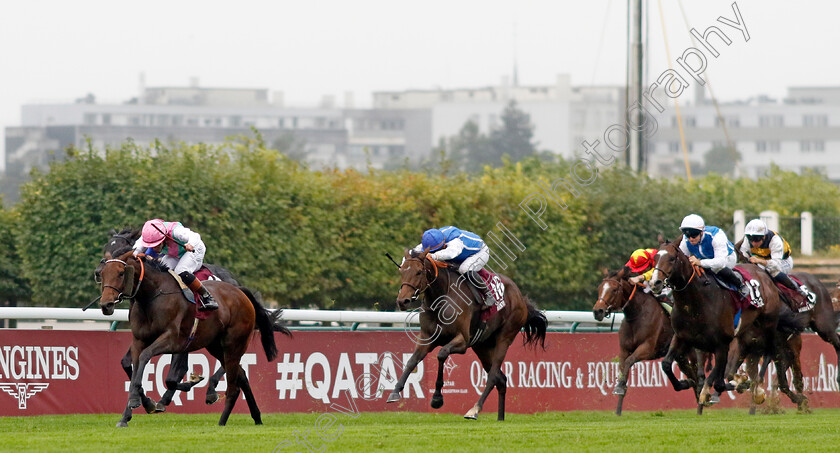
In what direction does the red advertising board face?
toward the camera

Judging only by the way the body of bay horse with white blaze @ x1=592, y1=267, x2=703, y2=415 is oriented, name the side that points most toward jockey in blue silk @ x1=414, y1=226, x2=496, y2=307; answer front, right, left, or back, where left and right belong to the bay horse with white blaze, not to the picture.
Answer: front

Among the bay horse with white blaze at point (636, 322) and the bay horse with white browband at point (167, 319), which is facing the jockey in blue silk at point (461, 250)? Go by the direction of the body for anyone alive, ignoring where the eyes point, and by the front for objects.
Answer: the bay horse with white blaze at point (636, 322)

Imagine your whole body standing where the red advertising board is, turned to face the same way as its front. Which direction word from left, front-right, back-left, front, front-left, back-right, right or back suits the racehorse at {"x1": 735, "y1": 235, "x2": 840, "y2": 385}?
left

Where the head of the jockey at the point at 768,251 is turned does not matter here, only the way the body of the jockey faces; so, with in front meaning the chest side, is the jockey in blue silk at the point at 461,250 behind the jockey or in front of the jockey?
in front

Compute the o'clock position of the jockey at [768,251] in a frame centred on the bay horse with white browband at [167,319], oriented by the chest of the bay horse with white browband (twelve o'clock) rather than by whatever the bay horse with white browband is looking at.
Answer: The jockey is roughly at 7 o'clock from the bay horse with white browband.

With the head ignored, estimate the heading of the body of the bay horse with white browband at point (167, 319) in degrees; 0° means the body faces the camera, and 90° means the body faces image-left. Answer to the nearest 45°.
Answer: approximately 45°

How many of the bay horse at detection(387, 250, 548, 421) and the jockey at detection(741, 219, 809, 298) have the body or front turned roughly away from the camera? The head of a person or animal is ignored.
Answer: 0

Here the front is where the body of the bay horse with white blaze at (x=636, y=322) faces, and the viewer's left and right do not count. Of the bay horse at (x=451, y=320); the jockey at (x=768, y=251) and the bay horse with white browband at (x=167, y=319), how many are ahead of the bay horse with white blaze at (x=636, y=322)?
2

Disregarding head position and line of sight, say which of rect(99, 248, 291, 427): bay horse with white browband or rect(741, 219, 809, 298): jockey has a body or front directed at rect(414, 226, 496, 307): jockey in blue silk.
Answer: the jockey

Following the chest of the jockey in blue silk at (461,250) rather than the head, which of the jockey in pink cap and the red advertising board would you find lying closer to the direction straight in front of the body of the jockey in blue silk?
the jockey in pink cap

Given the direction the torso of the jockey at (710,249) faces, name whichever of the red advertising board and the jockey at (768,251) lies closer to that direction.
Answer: the red advertising board
